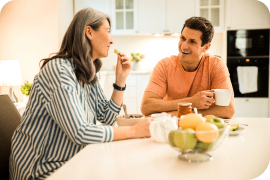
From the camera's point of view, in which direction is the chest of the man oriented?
toward the camera

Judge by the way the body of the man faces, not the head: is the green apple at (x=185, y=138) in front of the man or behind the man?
in front

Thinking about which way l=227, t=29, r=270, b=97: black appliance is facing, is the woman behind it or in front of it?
in front

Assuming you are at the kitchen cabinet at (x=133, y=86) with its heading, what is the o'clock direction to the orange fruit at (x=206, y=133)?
The orange fruit is roughly at 12 o'clock from the kitchen cabinet.

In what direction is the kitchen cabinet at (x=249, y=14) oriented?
toward the camera

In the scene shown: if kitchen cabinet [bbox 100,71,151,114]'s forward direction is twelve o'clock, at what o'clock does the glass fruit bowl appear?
The glass fruit bowl is roughly at 12 o'clock from the kitchen cabinet.

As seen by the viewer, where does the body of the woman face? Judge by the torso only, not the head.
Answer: to the viewer's right

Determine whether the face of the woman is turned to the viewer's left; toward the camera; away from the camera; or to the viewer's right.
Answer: to the viewer's right

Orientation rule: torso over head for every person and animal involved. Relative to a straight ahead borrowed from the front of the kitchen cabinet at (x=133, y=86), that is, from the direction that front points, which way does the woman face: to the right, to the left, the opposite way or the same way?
to the left

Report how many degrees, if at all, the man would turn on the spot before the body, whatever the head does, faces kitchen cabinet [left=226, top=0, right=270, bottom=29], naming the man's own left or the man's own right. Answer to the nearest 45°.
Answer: approximately 180°

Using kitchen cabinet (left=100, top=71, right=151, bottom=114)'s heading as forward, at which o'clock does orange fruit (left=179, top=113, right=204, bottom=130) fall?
The orange fruit is roughly at 12 o'clock from the kitchen cabinet.
